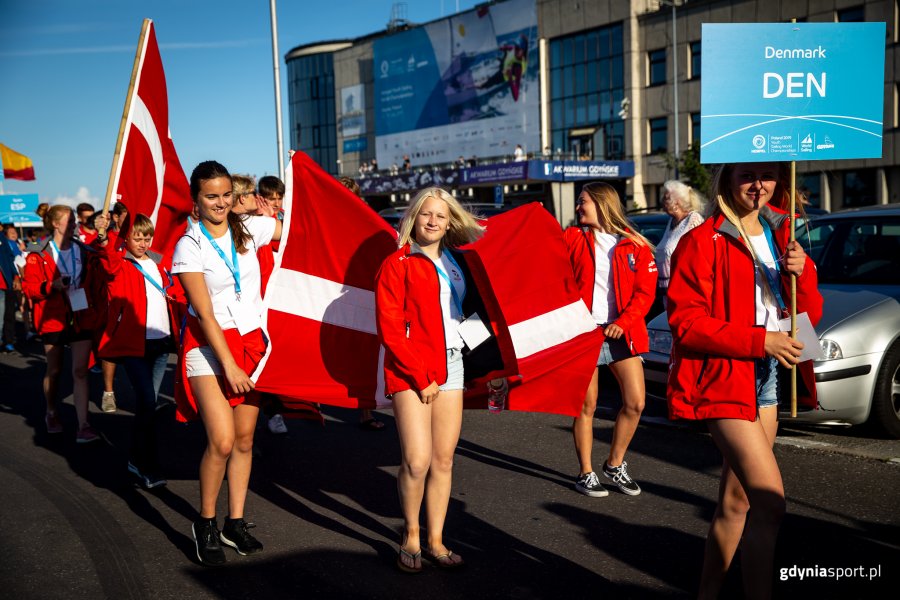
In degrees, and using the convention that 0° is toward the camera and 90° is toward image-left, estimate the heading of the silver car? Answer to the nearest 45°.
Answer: approximately 45°

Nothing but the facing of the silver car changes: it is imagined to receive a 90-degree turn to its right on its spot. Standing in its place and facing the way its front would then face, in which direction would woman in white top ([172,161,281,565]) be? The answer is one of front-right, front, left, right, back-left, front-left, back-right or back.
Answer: left

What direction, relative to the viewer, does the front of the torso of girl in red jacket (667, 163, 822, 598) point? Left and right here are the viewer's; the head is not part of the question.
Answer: facing the viewer and to the right of the viewer

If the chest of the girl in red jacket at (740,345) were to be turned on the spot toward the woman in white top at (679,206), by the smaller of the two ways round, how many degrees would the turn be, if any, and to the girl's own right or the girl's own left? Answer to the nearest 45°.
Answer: approximately 135° to the girl's own left

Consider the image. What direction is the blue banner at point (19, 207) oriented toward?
toward the camera

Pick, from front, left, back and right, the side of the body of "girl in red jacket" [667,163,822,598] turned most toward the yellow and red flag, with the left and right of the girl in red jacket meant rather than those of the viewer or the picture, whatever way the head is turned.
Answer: back

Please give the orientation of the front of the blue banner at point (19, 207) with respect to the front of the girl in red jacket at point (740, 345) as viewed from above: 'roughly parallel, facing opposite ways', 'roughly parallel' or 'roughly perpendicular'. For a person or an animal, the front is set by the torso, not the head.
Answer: roughly parallel

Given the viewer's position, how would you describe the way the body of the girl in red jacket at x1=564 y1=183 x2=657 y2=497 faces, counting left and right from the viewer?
facing the viewer

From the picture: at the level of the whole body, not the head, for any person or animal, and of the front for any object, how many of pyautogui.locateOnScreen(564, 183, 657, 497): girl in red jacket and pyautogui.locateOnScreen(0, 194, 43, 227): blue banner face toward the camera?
2

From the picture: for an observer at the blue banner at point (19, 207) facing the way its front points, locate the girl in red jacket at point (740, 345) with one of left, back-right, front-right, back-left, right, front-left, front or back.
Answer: front

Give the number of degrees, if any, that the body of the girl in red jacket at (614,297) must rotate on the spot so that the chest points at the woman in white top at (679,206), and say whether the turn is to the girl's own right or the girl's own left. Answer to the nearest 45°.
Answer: approximately 180°
